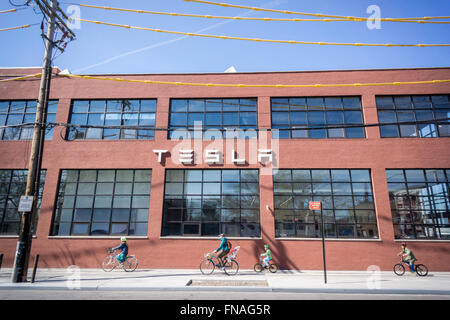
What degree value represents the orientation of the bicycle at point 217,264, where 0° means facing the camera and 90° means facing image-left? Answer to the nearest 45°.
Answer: approximately 90°

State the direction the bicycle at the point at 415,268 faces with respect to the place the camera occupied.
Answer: facing to the left of the viewer

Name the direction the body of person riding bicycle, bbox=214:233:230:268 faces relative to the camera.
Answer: to the viewer's left

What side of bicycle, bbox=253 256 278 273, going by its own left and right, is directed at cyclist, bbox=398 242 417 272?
back

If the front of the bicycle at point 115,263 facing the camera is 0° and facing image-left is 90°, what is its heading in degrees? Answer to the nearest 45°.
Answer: approximately 90°

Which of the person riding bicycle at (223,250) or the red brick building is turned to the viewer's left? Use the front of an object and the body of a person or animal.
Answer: the person riding bicycle

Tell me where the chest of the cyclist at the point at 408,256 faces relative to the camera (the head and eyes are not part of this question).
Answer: to the viewer's left

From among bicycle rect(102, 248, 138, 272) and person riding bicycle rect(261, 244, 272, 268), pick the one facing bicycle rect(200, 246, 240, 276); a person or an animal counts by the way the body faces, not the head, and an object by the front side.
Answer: the person riding bicycle

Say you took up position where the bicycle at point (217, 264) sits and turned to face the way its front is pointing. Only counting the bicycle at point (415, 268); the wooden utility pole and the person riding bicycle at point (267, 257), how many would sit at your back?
2

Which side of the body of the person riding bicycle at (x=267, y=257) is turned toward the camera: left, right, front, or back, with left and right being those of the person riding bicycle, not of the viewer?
left

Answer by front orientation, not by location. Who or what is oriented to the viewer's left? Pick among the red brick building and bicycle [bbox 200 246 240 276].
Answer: the bicycle
